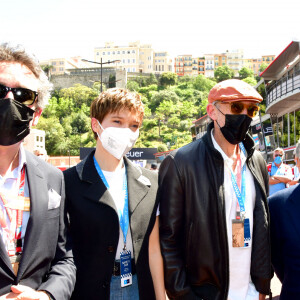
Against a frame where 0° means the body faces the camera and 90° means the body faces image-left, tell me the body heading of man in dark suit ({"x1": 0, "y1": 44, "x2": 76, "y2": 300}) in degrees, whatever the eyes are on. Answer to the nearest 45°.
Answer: approximately 45°

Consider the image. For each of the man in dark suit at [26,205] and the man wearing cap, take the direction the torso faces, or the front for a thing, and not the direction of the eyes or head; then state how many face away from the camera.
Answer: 0

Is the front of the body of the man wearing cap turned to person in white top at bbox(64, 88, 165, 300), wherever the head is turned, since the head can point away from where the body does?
no

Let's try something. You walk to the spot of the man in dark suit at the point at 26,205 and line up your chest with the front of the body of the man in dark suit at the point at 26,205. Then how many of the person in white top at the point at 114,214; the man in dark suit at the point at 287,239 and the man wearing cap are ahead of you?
0

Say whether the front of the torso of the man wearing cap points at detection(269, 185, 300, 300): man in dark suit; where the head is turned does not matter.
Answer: no

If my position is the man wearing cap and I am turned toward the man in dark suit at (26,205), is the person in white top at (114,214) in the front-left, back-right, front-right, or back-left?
front-right

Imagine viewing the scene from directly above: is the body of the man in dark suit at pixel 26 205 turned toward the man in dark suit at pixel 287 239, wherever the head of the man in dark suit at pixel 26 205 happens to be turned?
no

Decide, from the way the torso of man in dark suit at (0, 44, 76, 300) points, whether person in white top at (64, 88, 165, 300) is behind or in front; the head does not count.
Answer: behind

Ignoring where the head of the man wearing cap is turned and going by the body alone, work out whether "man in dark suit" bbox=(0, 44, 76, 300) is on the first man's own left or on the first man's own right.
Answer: on the first man's own right
